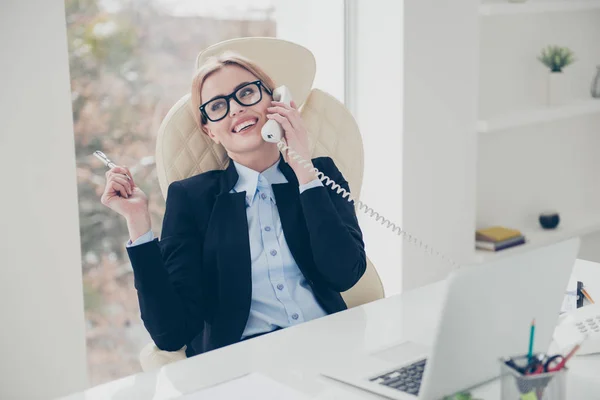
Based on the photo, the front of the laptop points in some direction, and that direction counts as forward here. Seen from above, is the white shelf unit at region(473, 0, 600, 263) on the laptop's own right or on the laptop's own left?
on the laptop's own right

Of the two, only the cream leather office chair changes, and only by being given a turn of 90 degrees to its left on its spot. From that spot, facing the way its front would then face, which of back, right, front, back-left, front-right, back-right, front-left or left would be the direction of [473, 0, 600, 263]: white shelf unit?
front-left

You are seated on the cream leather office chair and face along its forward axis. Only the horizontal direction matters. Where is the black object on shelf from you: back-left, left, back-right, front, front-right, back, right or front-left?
back-left

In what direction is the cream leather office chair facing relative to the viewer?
toward the camera

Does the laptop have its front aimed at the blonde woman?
yes

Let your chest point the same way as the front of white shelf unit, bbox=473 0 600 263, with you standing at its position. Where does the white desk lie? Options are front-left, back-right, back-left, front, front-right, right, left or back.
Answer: front-right

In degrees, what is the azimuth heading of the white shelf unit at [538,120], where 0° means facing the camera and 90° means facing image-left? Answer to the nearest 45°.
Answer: approximately 315°

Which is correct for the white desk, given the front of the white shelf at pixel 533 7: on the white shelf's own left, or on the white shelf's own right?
on the white shelf's own right

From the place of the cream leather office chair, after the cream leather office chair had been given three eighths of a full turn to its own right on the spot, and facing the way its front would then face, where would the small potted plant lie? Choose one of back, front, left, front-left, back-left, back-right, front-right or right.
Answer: right

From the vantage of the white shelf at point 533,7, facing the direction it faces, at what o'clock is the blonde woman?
The blonde woman is roughly at 2 o'clock from the white shelf.

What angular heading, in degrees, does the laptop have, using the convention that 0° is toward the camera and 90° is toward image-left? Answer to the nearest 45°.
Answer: approximately 135°

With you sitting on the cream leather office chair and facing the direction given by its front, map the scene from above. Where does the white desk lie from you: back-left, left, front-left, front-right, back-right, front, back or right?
front

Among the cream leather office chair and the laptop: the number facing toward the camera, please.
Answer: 1

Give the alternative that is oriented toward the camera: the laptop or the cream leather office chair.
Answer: the cream leather office chair
